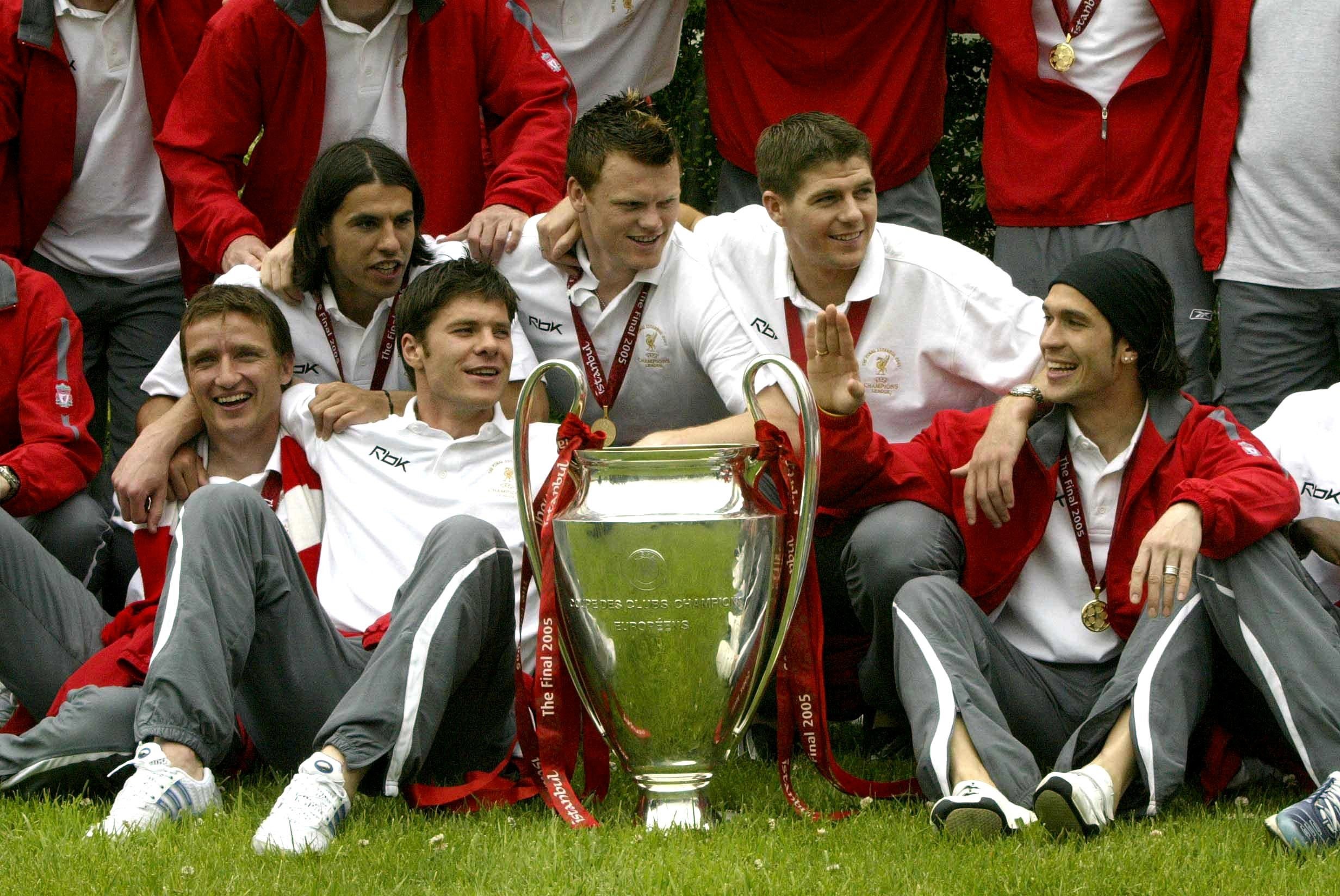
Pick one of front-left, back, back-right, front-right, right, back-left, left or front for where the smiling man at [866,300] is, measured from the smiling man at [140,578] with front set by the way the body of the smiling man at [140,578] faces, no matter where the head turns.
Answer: back-left

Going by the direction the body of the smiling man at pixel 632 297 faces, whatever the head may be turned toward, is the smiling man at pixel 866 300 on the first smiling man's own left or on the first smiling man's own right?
on the first smiling man's own left

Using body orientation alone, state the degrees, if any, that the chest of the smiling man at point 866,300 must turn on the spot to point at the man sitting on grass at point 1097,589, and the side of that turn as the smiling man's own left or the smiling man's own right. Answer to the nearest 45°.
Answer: approximately 45° to the smiling man's own left

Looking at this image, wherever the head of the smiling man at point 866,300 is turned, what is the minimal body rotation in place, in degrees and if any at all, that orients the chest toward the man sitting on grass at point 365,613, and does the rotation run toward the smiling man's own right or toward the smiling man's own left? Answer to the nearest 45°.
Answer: approximately 45° to the smiling man's own right

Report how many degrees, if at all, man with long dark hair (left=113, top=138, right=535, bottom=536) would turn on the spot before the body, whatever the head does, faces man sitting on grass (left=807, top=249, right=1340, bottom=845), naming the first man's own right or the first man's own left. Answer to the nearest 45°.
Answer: approximately 45° to the first man's own left

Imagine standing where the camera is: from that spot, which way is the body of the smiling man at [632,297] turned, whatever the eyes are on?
toward the camera

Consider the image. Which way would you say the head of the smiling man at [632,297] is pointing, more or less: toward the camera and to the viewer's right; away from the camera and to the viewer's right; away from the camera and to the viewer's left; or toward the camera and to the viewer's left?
toward the camera and to the viewer's right

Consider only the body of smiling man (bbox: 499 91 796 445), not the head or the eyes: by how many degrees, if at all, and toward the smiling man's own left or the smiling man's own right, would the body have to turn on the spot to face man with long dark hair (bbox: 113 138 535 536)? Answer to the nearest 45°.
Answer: approximately 90° to the smiling man's own right

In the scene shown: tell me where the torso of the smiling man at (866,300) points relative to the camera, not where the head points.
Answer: toward the camera

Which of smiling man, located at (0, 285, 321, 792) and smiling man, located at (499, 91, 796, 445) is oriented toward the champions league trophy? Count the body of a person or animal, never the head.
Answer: smiling man, located at (499, 91, 796, 445)

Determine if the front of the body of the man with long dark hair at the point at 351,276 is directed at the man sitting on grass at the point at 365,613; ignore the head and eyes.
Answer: yes
